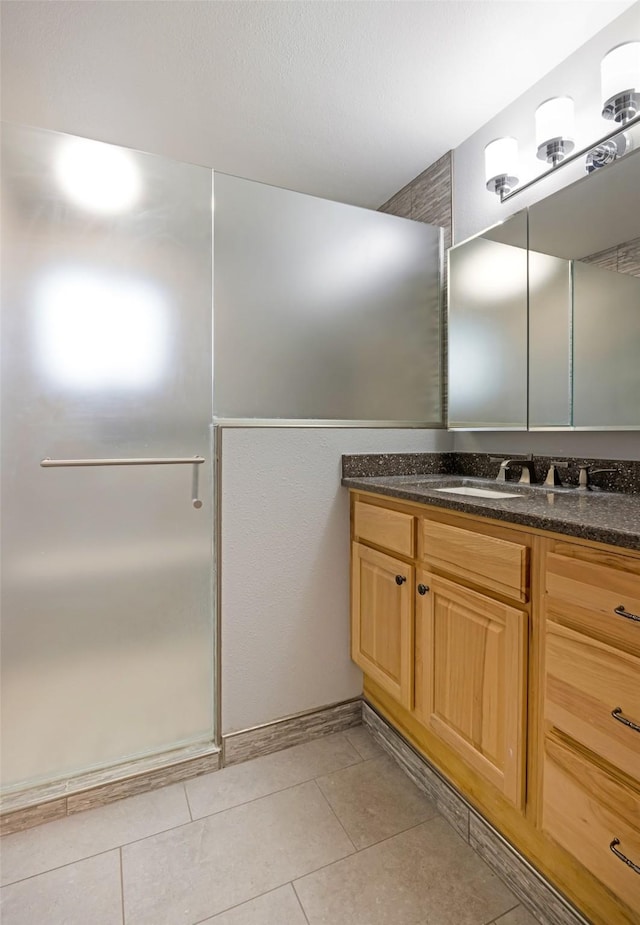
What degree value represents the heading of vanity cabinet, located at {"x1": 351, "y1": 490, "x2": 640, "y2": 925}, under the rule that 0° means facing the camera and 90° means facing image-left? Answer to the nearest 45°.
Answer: approximately 45°

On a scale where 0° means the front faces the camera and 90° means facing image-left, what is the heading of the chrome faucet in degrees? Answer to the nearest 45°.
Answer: approximately 45°
